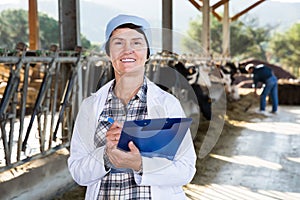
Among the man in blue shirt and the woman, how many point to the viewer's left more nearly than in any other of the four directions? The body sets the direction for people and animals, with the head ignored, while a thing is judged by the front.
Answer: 1

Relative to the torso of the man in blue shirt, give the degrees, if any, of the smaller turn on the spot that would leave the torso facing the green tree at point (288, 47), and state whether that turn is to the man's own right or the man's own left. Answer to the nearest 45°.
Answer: approximately 90° to the man's own right

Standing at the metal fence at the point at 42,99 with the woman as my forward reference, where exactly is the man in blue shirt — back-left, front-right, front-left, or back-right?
back-left

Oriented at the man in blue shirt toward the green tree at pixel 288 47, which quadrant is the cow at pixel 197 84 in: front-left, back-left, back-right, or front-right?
back-left

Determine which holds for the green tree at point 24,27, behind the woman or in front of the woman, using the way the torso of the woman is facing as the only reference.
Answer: behind

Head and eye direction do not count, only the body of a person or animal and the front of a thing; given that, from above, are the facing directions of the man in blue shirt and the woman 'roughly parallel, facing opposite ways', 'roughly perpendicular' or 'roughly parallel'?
roughly perpendicular

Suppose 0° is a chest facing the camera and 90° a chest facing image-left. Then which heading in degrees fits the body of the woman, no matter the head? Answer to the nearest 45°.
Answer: approximately 0°

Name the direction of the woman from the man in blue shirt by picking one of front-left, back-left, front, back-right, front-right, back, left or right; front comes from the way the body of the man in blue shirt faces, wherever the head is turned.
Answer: left

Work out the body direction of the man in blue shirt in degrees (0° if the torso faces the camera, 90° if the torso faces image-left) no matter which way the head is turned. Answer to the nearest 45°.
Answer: approximately 90°

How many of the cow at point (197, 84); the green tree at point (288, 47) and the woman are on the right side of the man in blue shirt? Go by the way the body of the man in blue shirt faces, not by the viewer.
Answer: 1
